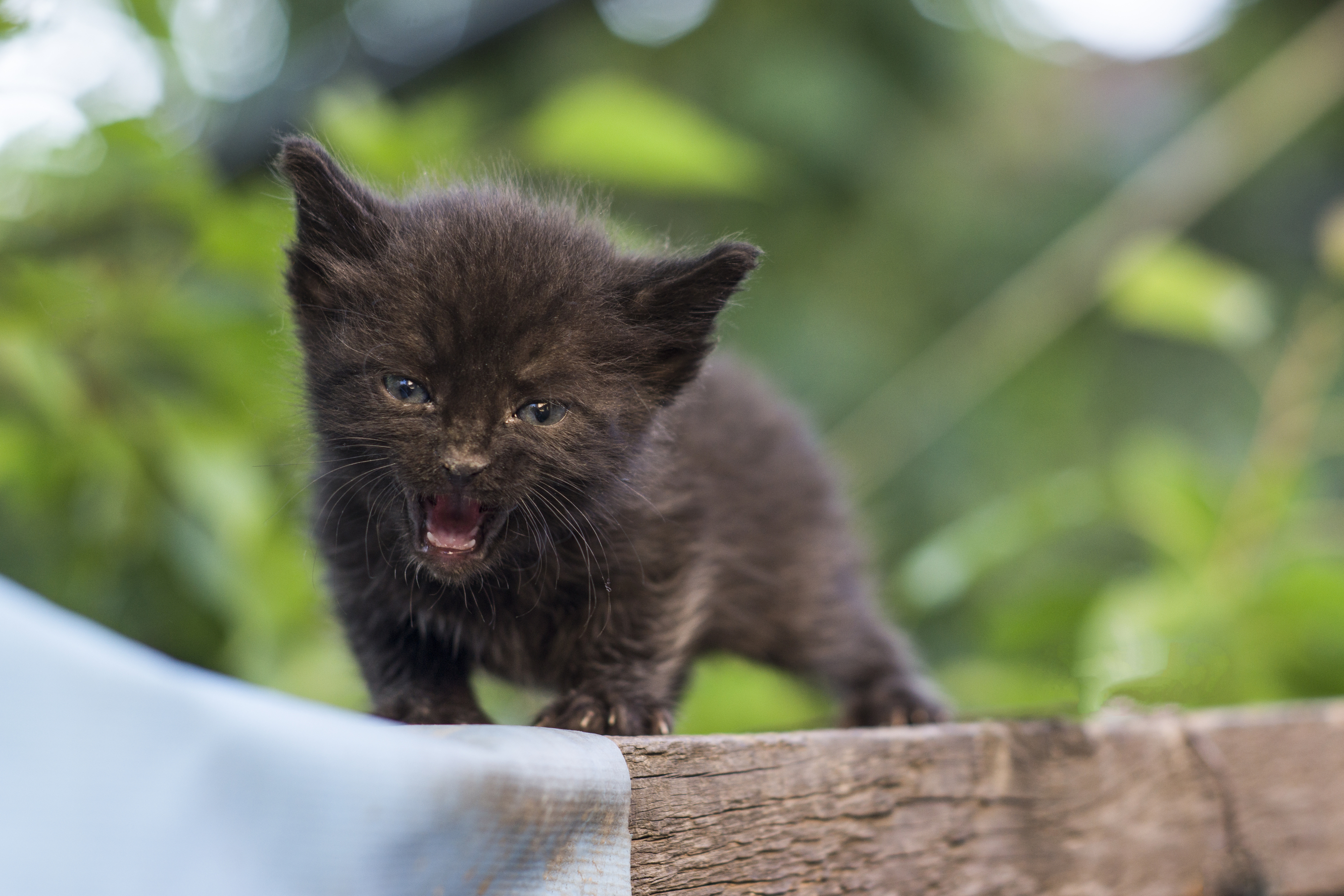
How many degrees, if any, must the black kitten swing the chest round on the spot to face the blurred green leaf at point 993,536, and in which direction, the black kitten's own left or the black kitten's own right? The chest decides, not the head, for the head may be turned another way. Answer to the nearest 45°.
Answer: approximately 180°

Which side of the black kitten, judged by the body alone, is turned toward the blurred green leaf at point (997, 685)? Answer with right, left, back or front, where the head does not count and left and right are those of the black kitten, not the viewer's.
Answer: back

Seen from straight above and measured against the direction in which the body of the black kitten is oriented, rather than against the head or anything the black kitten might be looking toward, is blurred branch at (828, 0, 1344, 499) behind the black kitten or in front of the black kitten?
behind

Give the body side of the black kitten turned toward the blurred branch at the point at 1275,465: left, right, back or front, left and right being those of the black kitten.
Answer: back

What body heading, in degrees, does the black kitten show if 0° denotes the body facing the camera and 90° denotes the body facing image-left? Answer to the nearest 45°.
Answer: approximately 45°

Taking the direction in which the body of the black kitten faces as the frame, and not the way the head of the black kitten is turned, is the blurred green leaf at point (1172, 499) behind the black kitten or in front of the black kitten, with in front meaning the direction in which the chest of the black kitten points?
behind
